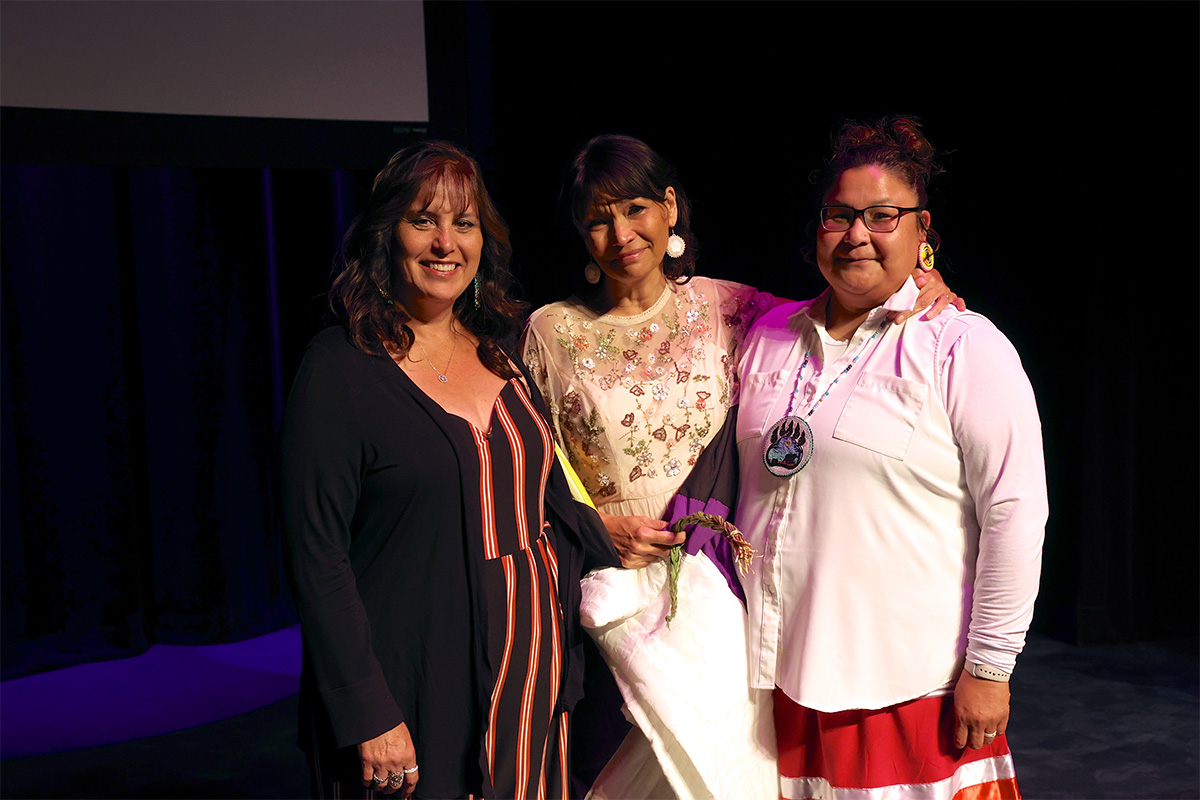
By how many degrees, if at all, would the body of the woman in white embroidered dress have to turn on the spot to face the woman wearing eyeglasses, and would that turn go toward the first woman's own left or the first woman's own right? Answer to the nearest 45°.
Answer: approximately 45° to the first woman's own left

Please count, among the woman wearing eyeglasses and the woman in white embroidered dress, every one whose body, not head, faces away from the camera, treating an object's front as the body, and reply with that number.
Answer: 0

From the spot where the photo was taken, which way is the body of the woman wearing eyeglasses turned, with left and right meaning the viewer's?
facing the viewer and to the left of the viewer

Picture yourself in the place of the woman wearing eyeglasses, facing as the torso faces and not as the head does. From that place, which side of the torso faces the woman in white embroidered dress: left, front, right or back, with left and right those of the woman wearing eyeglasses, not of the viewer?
right

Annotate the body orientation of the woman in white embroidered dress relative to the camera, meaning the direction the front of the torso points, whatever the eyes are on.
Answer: toward the camera
